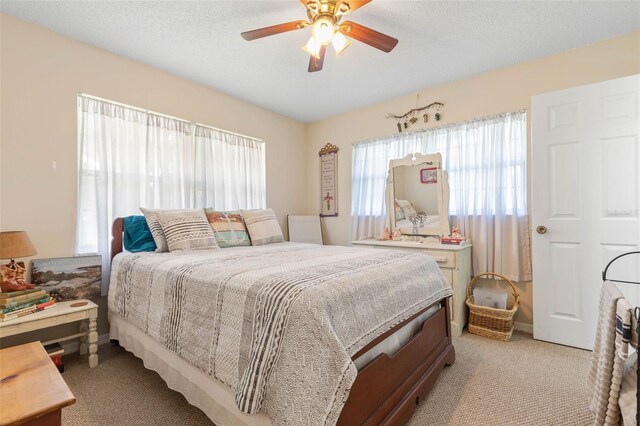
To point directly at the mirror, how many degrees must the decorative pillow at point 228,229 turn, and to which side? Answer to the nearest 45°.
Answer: approximately 45° to its left

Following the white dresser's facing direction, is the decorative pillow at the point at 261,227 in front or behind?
in front

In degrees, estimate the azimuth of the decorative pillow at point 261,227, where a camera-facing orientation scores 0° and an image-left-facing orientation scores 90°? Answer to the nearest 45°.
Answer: approximately 315°

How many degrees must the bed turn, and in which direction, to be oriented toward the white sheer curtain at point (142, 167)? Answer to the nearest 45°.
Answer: approximately 180°

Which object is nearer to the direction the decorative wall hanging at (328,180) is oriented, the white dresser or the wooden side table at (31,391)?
the wooden side table

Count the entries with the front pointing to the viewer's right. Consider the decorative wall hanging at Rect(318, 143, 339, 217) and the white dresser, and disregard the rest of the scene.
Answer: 0

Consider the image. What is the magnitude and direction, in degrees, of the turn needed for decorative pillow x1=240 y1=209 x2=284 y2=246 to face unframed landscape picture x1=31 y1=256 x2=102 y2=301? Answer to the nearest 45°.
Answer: approximately 135° to its right

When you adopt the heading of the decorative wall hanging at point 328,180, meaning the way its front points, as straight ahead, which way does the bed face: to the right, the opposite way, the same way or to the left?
to the left

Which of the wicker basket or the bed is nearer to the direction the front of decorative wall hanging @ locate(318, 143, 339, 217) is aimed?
the bed

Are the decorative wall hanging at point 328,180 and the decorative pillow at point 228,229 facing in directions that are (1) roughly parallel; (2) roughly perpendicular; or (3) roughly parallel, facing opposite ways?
roughly perpendicular

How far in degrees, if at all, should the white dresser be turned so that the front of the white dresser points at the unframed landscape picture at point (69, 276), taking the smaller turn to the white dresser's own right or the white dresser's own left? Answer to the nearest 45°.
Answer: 0° — it already faces it

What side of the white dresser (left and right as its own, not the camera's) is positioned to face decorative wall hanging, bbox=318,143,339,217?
right

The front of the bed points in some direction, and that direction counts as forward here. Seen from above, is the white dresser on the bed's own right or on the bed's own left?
on the bed's own left

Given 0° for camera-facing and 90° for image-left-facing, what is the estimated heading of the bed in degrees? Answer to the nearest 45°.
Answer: approximately 315°

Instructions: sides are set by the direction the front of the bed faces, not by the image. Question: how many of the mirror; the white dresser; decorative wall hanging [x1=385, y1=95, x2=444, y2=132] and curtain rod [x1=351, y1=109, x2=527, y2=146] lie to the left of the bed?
4
